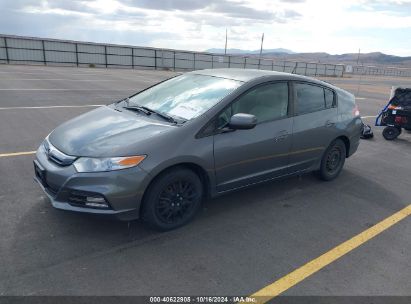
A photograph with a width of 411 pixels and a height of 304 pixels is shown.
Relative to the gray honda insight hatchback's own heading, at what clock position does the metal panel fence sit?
The metal panel fence is roughly at 4 o'clock from the gray honda insight hatchback.

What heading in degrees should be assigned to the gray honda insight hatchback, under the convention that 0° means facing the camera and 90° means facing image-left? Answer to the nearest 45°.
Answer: approximately 45°
